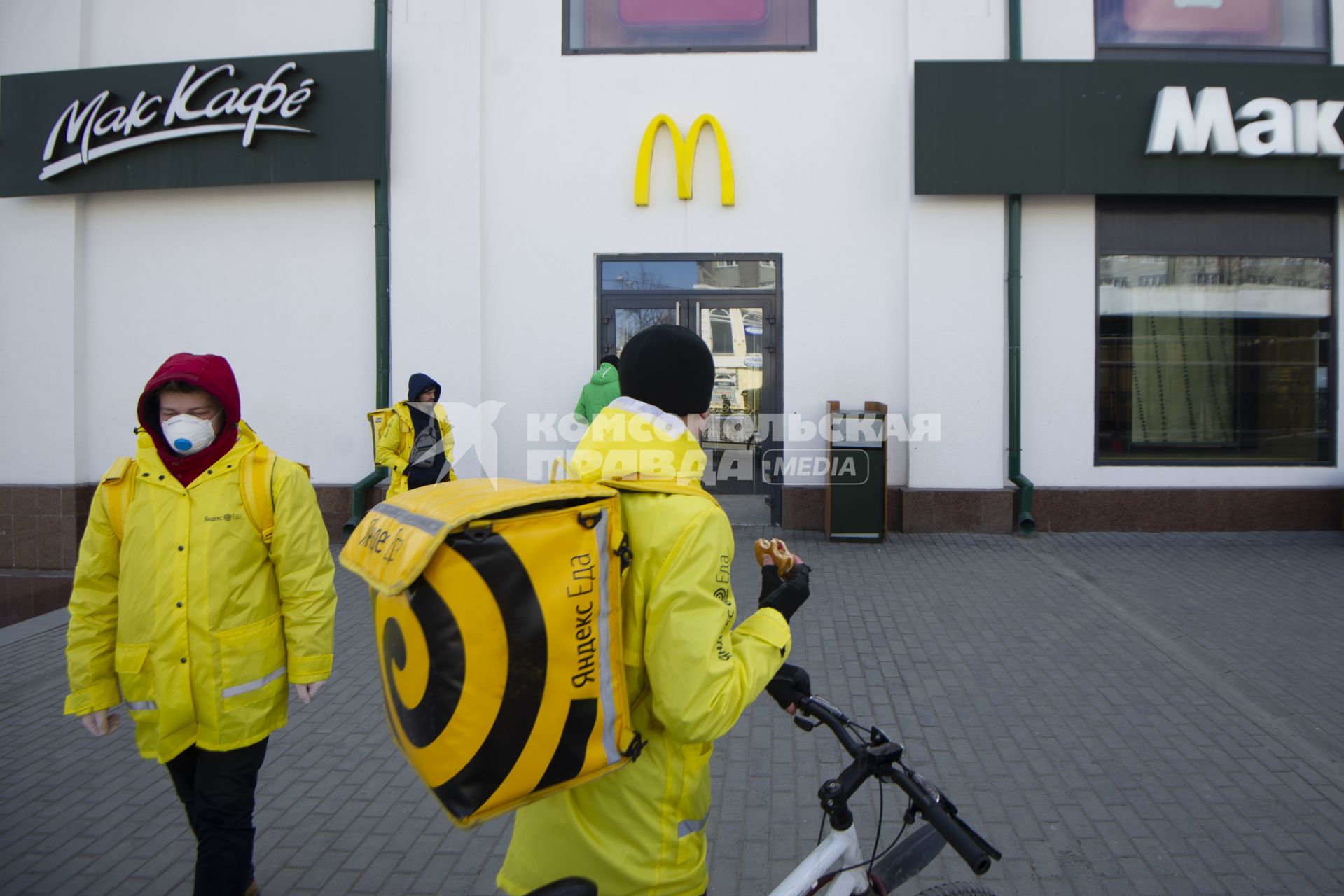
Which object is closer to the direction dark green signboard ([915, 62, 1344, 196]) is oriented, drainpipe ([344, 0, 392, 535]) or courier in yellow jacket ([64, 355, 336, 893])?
the courier in yellow jacket

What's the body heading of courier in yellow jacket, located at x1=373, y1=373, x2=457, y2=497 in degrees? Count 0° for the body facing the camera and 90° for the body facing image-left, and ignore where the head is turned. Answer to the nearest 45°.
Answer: approximately 315°

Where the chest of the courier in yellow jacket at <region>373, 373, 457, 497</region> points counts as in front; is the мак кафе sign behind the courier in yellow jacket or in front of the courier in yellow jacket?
behind

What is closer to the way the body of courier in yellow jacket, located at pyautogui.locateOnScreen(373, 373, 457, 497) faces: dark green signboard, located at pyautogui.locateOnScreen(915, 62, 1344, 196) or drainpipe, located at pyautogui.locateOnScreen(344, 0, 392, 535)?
the dark green signboard

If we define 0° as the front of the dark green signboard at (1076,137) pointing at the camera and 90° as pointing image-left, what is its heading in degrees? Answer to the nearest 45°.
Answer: approximately 0°
